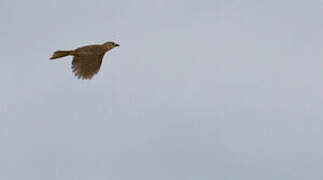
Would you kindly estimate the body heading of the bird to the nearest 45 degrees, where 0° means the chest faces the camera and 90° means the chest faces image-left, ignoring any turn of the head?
approximately 270°
